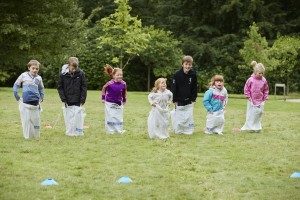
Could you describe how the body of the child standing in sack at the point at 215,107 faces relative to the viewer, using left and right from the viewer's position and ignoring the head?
facing the viewer and to the right of the viewer

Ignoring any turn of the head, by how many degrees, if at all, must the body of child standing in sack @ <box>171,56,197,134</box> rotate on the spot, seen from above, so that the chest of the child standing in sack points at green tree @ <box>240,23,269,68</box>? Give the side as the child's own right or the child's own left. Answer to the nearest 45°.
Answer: approximately 180°

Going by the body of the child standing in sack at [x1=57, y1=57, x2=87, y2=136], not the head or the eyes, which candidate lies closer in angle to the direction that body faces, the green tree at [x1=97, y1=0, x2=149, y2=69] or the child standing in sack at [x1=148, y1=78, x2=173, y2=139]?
the child standing in sack

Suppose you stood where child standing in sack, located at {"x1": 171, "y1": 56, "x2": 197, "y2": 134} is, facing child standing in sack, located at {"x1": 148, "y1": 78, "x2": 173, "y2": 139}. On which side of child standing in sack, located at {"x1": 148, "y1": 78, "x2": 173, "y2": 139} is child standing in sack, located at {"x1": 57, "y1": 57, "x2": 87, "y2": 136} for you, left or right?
right

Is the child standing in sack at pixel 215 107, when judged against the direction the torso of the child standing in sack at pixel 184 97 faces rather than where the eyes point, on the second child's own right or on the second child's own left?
on the second child's own left

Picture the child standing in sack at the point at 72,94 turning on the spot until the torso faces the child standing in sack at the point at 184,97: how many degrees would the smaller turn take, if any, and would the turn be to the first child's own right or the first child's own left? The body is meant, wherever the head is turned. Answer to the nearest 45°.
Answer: approximately 90° to the first child's own left

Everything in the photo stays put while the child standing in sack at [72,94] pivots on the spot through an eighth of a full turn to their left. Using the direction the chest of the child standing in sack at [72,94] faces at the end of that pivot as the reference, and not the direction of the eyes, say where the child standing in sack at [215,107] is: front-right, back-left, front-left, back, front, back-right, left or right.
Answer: front-left

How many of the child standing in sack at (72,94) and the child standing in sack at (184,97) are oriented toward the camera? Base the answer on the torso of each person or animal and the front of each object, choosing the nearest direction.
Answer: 2

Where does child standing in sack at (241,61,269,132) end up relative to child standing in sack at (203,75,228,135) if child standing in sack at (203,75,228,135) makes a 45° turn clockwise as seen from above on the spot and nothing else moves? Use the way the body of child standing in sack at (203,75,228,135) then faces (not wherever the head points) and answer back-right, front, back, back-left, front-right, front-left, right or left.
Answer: back-left

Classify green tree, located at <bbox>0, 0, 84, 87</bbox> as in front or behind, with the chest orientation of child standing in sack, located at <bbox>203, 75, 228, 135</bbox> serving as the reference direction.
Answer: behind

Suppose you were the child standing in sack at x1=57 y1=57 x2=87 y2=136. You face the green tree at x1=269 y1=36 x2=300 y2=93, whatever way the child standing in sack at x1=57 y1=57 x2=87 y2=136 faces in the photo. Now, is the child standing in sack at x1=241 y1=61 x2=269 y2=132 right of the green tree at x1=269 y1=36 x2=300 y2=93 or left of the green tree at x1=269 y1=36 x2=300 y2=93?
right

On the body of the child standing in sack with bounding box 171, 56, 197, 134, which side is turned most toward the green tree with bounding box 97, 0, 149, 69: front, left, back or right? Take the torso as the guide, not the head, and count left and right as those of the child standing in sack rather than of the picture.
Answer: back

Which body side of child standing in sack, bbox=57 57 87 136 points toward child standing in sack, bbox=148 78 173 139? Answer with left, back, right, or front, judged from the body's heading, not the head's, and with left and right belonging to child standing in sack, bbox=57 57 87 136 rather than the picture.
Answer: left
